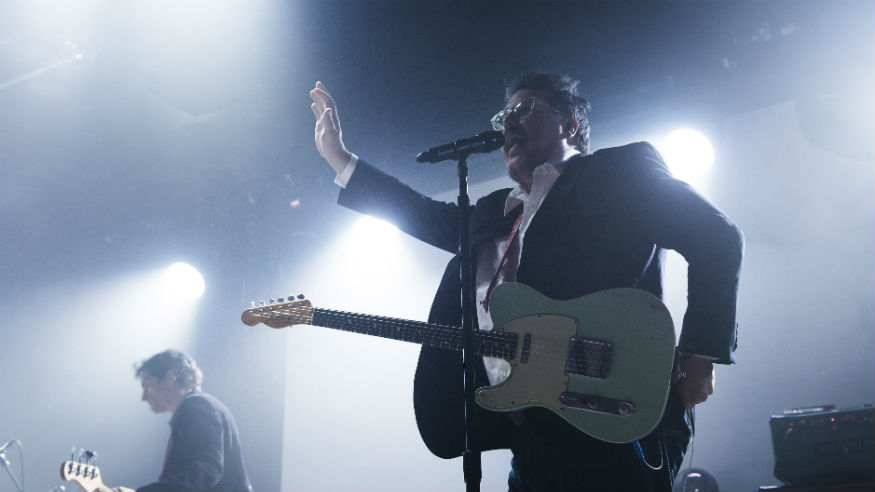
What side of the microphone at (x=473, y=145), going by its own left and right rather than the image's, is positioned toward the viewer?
right

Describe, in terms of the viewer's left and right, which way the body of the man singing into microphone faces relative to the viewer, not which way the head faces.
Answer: facing the viewer and to the left of the viewer

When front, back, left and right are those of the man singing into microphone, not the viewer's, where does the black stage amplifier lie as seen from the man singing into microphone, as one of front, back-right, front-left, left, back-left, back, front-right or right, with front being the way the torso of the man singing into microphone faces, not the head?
back

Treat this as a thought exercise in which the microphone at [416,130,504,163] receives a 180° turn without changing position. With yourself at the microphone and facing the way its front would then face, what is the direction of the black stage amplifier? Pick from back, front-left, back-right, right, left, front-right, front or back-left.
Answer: back-right
